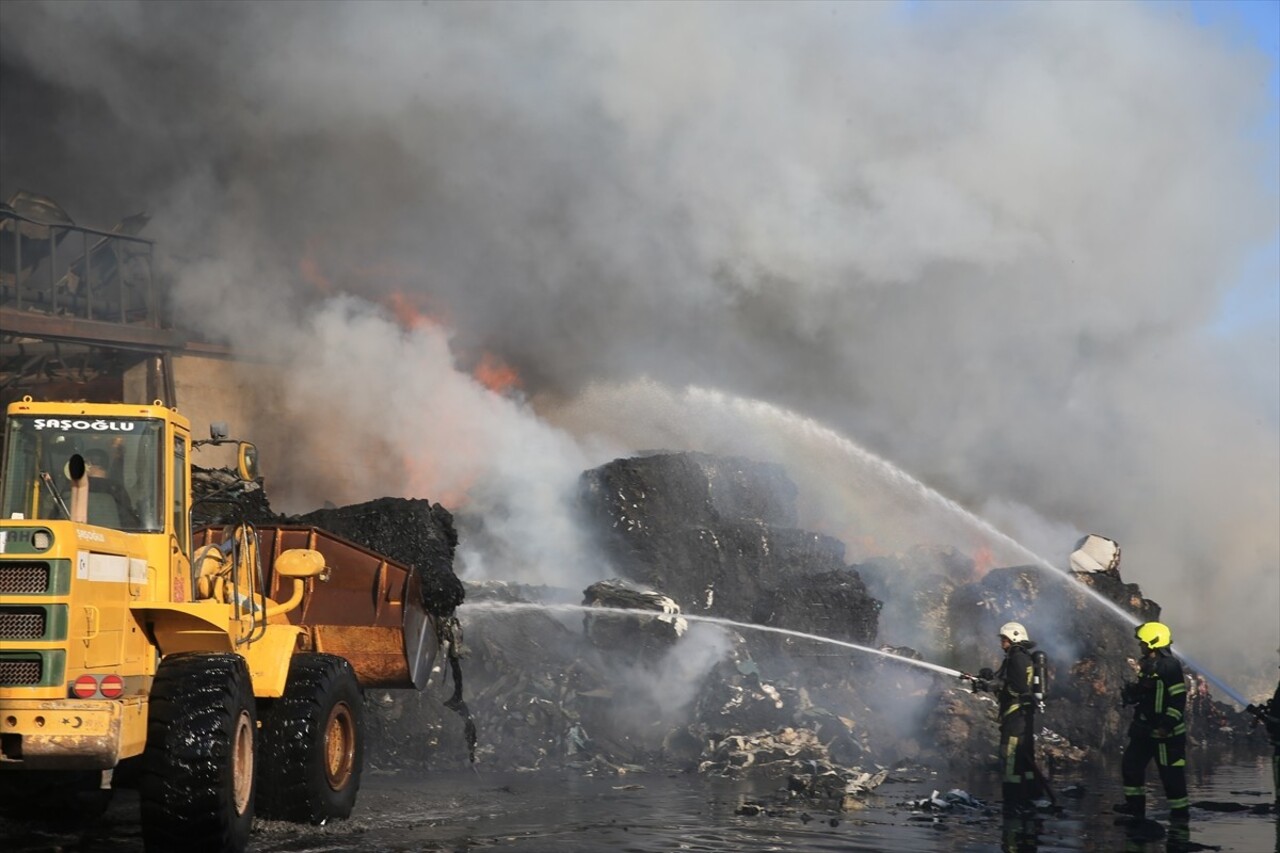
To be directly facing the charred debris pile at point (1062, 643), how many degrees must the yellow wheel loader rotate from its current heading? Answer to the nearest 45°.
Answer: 0° — it already faces it

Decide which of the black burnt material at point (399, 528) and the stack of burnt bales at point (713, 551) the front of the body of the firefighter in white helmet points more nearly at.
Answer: the black burnt material

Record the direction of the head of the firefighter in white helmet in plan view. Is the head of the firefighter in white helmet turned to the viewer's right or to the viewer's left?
to the viewer's left

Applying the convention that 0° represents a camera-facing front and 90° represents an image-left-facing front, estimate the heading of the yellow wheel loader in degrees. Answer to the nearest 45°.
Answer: approximately 225°

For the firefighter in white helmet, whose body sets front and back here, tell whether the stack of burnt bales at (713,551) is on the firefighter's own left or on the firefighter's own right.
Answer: on the firefighter's own right

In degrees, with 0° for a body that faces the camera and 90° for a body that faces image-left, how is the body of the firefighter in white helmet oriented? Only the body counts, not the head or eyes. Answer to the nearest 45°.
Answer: approximately 90°

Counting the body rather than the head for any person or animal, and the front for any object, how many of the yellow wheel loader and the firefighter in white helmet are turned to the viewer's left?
1

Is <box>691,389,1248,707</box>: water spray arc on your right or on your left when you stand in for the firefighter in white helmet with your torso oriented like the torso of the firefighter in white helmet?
on your right
